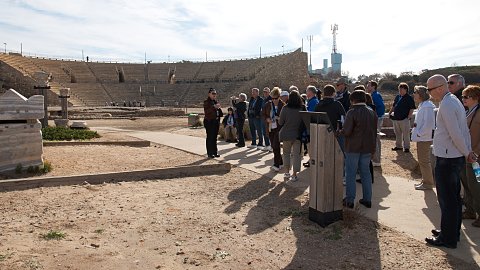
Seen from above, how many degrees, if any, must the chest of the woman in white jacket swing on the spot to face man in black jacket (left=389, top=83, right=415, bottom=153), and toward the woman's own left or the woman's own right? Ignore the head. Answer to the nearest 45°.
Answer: approximately 90° to the woman's own right

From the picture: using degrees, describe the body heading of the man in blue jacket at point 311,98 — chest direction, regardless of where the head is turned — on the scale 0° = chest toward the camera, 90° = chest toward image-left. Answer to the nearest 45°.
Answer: approximately 90°

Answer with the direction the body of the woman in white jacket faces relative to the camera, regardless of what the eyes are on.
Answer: to the viewer's left

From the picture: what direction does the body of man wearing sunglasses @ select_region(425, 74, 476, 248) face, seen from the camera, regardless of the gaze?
to the viewer's left

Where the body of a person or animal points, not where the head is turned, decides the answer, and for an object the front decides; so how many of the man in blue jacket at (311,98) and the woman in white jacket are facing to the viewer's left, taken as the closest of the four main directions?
2

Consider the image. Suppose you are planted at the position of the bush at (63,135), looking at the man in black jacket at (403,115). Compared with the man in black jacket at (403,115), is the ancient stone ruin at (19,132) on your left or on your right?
right
